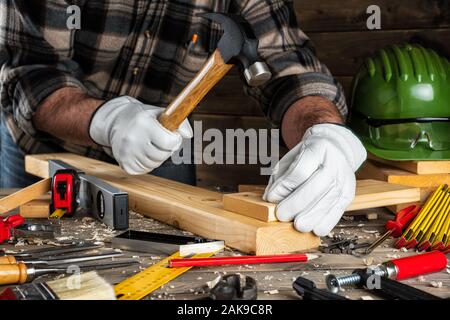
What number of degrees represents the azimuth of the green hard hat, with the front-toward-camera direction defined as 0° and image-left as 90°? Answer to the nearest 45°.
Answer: approximately 0°

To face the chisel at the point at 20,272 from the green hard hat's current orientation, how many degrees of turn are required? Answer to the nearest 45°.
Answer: approximately 45° to its right

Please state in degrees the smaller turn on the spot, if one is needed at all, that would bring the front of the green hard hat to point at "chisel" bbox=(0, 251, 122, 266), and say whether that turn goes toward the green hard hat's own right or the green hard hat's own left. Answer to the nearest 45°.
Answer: approximately 45° to the green hard hat's own right

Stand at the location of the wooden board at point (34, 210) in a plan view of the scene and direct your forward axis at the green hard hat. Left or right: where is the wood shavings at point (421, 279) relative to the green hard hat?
right

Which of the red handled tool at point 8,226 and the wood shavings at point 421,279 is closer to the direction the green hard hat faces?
the wood shavings

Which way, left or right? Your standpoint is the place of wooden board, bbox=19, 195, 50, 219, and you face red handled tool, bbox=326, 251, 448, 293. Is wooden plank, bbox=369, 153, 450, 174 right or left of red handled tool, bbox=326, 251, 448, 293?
left
